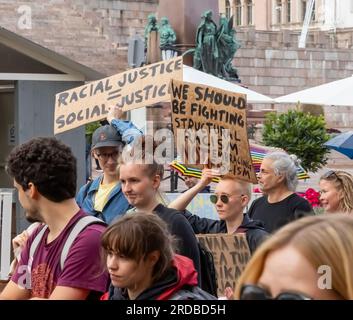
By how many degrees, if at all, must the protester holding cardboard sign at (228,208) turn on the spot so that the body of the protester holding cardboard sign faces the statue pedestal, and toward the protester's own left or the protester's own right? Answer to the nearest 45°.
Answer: approximately 135° to the protester's own right

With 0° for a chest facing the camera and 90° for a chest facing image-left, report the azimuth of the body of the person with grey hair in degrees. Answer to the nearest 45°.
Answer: approximately 45°

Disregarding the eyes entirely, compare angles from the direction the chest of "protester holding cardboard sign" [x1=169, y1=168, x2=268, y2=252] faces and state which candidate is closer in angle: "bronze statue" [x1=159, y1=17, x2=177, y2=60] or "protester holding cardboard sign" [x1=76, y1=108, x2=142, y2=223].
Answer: the protester holding cardboard sign

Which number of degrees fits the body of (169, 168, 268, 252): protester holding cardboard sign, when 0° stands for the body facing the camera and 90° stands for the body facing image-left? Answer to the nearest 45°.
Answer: approximately 45°

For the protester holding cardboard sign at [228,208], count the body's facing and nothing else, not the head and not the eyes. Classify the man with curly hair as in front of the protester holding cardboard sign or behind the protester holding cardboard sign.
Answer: in front

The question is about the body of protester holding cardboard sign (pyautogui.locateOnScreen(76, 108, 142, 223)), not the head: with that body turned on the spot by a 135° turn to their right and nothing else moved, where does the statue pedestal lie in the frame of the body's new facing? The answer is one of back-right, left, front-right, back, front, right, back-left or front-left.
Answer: front-right

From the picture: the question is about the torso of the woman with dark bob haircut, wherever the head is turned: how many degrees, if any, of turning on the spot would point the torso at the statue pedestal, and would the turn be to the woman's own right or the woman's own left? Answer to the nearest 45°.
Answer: approximately 135° to the woman's own right

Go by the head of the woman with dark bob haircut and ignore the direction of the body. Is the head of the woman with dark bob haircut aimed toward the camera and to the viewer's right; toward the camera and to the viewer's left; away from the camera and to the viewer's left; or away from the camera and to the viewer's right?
toward the camera and to the viewer's left

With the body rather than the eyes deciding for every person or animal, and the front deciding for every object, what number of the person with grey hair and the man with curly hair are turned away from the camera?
0

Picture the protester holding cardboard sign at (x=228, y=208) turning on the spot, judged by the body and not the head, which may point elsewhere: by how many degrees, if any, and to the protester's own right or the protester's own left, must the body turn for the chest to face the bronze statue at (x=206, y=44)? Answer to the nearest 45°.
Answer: approximately 135° to the protester's own right

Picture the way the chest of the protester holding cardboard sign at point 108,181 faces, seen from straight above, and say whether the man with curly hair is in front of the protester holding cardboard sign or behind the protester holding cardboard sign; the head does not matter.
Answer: in front

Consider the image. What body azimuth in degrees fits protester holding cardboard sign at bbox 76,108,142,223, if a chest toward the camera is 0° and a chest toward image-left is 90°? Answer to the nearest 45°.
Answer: approximately 0°
